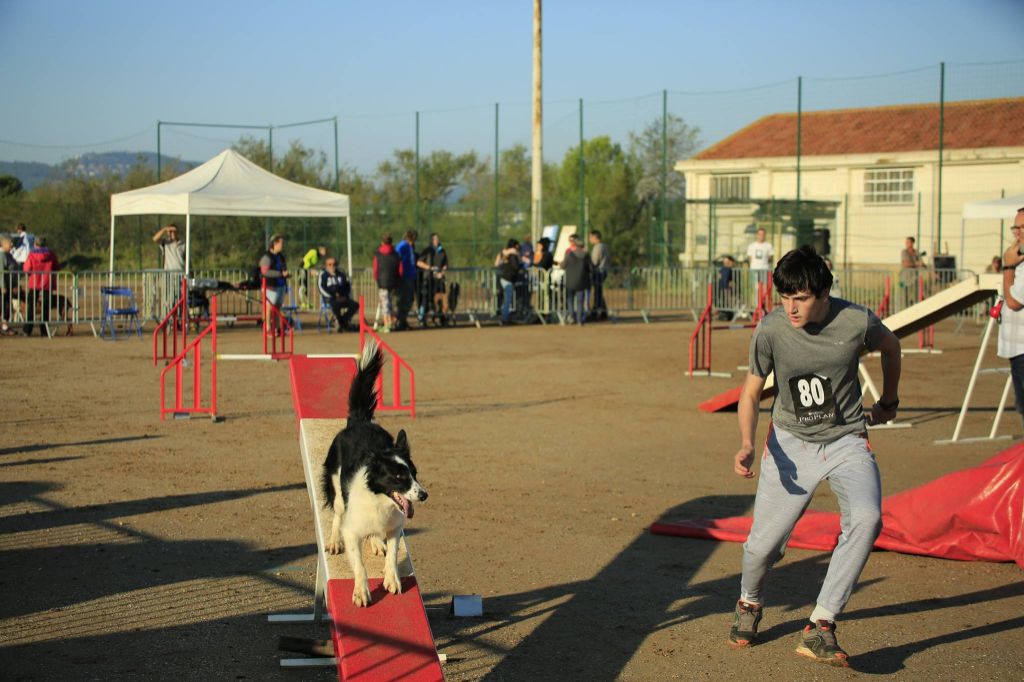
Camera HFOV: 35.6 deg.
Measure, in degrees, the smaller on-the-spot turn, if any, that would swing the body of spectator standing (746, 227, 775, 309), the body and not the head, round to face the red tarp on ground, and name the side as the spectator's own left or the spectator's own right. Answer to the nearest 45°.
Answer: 0° — they already face it

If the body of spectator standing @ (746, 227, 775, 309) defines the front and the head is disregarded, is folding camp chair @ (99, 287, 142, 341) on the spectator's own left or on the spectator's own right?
on the spectator's own right

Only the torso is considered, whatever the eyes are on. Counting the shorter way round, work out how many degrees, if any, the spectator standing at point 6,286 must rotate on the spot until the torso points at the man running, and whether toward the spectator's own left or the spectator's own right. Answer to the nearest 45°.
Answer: approximately 90° to the spectator's own right

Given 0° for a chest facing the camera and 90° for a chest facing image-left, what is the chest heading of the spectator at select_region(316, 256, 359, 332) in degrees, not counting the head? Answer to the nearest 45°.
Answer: approximately 0°

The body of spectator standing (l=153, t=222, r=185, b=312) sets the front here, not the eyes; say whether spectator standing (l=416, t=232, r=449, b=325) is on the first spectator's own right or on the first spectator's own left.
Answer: on the first spectator's own left

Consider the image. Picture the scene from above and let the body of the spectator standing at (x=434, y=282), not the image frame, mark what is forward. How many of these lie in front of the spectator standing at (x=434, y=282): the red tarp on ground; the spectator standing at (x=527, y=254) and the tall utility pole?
1

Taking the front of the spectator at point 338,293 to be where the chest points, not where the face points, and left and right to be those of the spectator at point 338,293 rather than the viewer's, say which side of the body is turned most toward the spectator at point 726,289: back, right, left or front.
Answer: left

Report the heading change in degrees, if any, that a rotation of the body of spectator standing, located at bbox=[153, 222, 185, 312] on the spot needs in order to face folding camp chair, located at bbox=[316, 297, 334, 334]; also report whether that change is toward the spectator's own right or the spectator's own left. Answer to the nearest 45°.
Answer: approximately 90° to the spectator's own left

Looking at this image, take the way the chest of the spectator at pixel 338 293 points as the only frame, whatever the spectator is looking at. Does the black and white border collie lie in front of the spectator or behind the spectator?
in front

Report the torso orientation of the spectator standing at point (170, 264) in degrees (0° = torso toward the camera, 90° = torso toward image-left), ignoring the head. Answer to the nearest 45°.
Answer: approximately 0°

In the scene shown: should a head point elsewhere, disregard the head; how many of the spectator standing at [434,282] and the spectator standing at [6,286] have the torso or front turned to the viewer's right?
1
